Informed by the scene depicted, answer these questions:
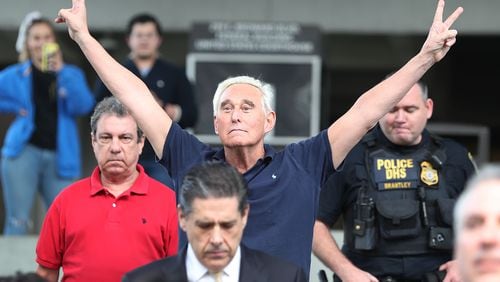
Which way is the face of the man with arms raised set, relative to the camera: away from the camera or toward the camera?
toward the camera

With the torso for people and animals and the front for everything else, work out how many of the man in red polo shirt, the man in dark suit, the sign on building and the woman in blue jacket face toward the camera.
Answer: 4

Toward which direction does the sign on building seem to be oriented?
toward the camera

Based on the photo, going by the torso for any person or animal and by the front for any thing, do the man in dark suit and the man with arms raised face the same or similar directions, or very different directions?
same or similar directions

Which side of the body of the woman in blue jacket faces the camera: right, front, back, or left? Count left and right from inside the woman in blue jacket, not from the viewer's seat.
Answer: front

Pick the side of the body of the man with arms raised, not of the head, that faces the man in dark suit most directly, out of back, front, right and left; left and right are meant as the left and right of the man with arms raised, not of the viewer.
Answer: front

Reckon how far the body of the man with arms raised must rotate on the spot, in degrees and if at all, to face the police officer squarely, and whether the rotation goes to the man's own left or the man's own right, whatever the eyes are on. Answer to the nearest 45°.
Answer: approximately 135° to the man's own left

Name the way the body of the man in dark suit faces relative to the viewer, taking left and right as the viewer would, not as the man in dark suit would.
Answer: facing the viewer

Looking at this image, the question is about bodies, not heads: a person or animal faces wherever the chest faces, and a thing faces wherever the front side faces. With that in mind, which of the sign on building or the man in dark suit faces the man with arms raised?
the sign on building

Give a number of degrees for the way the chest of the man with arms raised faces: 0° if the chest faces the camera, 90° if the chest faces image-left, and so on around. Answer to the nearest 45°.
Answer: approximately 0°

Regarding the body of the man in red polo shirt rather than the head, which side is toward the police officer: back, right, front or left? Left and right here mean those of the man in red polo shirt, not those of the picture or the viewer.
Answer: left

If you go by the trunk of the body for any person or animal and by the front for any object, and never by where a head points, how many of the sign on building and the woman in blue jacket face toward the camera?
2

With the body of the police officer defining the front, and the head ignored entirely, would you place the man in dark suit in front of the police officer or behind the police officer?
in front

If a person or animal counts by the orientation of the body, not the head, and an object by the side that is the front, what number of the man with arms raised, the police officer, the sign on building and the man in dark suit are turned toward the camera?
4
